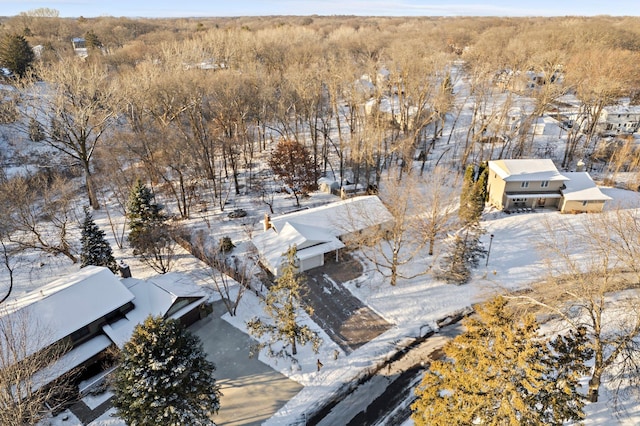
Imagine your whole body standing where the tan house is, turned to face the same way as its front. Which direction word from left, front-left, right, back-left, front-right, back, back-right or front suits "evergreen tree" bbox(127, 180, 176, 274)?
front-right

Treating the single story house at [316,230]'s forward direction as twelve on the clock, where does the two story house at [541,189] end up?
The two story house is roughly at 10 o'clock from the single story house.

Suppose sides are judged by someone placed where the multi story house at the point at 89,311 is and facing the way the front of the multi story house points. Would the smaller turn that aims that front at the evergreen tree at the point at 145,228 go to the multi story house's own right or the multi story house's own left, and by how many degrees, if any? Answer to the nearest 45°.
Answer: approximately 90° to the multi story house's own left

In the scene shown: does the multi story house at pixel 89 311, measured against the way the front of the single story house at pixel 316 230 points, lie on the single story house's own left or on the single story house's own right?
on the single story house's own right

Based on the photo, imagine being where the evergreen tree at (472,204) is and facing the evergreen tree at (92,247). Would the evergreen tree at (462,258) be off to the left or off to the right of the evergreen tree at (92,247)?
left

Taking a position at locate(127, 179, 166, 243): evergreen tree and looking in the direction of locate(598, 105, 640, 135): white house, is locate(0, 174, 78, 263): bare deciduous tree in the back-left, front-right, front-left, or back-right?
back-left

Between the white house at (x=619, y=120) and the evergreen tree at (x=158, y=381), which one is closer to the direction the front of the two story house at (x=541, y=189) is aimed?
the evergreen tree

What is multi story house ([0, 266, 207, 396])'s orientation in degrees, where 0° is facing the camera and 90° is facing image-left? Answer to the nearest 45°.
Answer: approximately 315°

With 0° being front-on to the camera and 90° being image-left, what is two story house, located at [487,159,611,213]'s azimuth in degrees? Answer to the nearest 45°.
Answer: approximately 0°

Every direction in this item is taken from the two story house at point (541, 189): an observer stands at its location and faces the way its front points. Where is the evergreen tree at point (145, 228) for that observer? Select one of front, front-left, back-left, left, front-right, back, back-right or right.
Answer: front-right

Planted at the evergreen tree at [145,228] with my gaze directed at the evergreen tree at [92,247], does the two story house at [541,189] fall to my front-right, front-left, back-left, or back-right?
back-left
